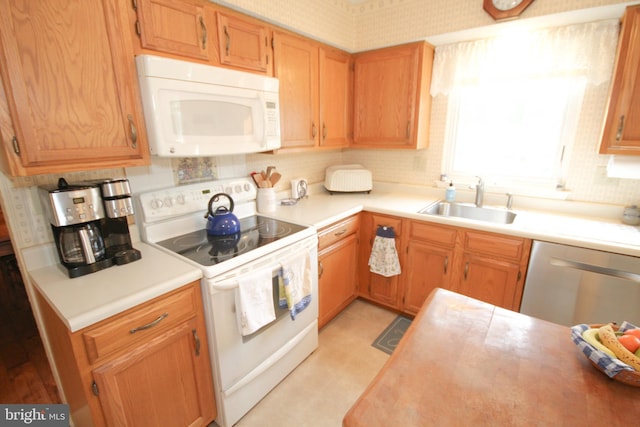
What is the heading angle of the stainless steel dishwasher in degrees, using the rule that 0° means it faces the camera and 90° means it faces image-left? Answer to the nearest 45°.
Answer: approximately 45°

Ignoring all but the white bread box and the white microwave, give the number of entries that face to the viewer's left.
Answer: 0

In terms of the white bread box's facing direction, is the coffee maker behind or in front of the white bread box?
in front

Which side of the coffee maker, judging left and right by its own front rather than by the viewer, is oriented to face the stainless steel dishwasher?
left

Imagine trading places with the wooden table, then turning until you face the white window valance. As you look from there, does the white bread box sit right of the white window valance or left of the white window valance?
left

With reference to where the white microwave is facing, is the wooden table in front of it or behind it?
in front

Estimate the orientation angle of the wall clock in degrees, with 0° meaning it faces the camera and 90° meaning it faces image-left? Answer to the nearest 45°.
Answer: approximately 45°

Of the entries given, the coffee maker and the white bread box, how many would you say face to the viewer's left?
0
